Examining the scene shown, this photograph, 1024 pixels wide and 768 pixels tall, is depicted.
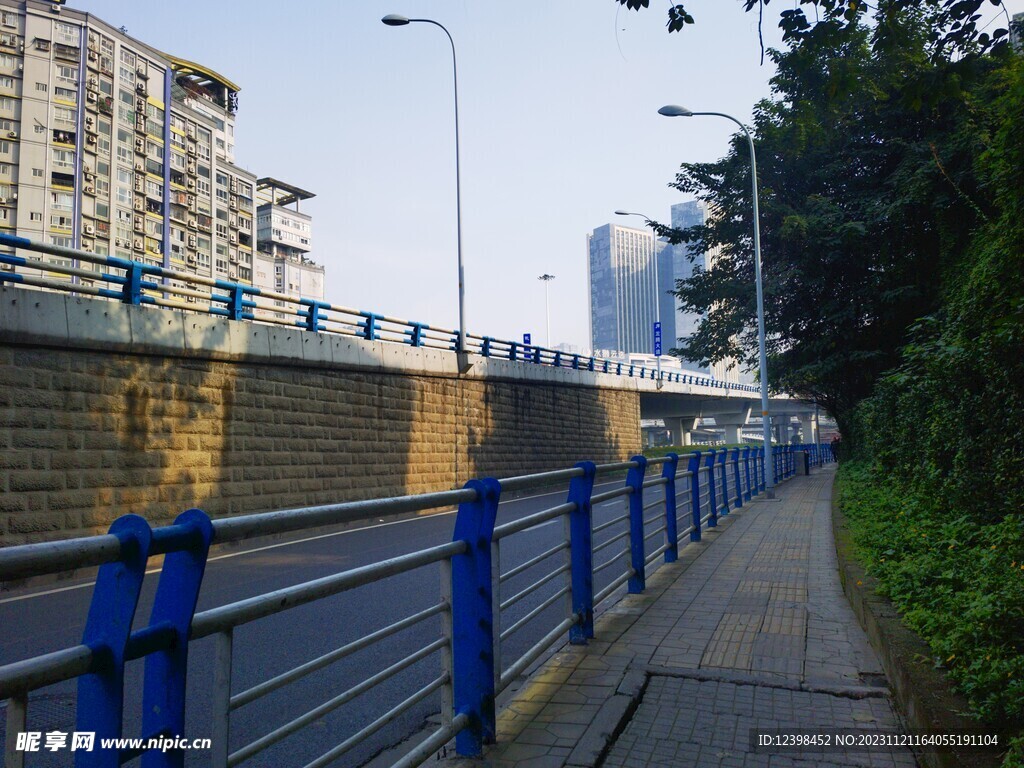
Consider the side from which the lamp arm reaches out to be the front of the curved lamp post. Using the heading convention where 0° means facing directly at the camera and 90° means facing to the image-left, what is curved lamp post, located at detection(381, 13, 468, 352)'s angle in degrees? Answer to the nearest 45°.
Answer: approximately 90°

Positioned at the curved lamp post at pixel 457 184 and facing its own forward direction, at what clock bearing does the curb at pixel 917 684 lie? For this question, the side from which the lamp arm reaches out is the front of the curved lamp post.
The curb is roughly at 9 o'clock from the curved lamp post.

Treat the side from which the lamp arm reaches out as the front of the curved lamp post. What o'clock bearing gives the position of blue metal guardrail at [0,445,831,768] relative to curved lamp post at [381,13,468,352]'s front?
The blue metal guardrail is roughly at 9 o'clock from the curved lamp post.

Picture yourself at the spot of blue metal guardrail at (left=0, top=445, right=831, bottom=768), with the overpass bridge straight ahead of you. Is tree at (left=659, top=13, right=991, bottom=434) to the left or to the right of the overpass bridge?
right

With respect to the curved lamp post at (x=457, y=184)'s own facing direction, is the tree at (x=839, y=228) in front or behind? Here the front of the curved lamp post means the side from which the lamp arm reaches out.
behind
